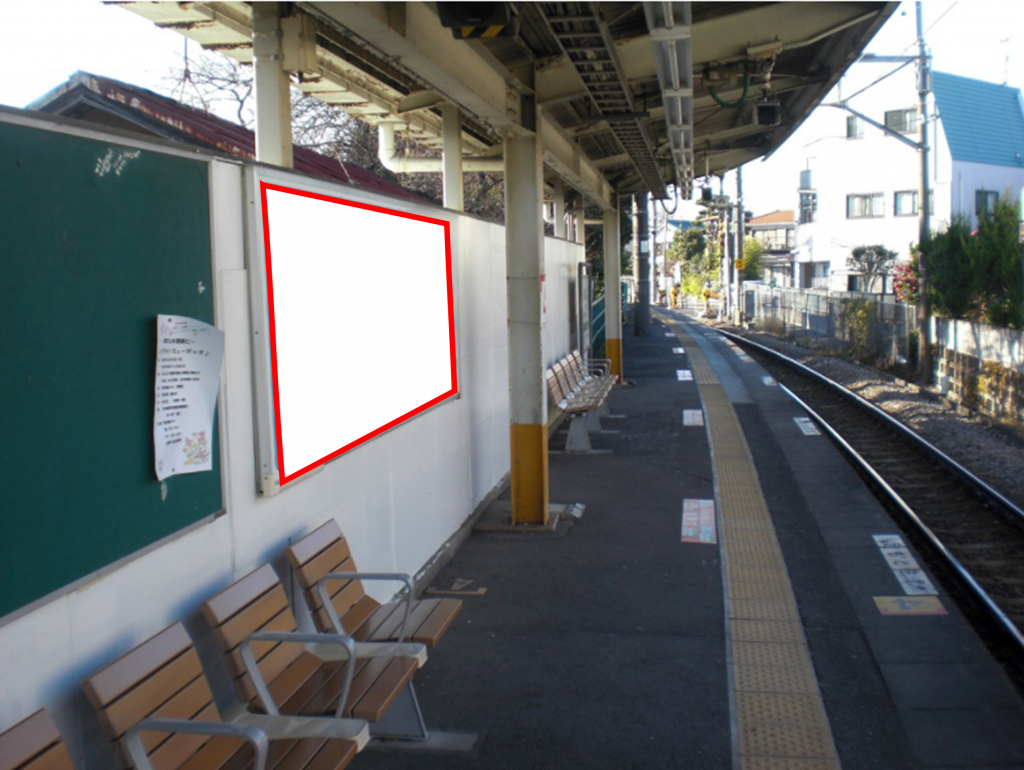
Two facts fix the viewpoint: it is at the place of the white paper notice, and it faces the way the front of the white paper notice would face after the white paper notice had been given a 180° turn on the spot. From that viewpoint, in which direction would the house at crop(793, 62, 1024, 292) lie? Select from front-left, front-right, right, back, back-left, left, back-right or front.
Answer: right

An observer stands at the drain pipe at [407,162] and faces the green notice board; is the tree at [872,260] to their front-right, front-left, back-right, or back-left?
back-left

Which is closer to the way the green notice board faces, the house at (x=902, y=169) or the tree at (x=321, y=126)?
the house

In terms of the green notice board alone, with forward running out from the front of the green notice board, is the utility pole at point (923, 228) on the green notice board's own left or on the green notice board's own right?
on the green notice board's own left

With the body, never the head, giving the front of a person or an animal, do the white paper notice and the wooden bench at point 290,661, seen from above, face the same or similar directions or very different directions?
same or similar directions

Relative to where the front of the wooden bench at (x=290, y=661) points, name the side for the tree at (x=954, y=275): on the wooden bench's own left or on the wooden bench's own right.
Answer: on the wooden bench's own left

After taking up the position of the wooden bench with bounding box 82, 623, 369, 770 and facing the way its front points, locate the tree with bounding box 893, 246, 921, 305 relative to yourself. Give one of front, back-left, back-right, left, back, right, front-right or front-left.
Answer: left

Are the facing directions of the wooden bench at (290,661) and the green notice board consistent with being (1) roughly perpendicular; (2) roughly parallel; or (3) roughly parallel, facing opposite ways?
roughly parallel

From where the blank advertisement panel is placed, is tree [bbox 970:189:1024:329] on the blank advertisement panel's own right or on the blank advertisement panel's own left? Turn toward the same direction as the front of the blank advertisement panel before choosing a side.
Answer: on the blank advertisement panel's own left

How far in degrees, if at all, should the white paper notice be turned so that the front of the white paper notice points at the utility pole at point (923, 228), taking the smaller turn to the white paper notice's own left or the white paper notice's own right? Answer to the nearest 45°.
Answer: approximately 90° to the white paper notice's own left

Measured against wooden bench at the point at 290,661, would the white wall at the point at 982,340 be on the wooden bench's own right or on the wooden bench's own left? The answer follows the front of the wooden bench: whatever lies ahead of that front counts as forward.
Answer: on the wooden bench's own left

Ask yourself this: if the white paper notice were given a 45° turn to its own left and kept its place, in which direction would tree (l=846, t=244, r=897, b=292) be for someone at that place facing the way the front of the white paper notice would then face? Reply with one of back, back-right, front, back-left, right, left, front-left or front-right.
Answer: front-left

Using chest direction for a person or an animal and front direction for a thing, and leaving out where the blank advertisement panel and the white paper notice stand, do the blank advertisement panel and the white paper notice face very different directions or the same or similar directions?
same or similar directions

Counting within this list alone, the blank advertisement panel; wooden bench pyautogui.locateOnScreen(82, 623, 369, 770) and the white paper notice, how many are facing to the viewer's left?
0

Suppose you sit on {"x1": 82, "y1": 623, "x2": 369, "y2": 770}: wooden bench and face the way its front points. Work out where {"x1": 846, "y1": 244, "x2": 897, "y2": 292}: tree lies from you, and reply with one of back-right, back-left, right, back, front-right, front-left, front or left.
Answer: left

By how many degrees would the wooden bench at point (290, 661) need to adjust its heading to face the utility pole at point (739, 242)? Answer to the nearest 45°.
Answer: approximately 90° to its left

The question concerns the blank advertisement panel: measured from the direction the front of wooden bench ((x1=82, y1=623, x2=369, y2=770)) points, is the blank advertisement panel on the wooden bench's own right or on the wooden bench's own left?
on the wooden bench's own left

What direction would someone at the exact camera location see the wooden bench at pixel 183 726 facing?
facing the viewer and to the right of the viewer

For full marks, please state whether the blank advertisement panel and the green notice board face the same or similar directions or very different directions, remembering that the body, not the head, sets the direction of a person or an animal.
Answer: same or similar directions
